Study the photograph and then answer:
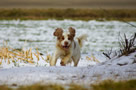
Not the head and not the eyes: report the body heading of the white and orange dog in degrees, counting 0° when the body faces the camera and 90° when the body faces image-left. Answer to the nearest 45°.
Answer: approximately 45°

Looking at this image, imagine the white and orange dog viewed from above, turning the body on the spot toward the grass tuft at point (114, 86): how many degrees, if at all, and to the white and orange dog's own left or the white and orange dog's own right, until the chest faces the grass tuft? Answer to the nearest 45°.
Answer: approximately 45° to the white and orange dog's own left
